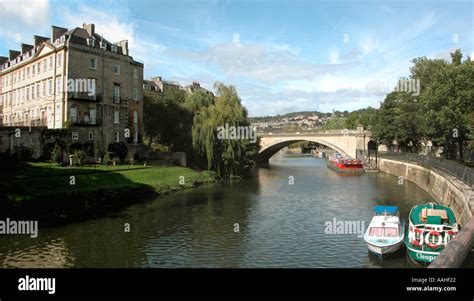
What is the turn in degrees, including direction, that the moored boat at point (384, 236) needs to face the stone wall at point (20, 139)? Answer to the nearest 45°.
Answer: approximately 90° to its right

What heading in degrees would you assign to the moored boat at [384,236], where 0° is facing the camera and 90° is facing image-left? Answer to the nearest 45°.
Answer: approximately 0°

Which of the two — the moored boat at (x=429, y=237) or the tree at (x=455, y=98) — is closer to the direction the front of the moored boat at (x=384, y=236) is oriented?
the moored boat

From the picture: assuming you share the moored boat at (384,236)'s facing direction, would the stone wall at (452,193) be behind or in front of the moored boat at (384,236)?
behind

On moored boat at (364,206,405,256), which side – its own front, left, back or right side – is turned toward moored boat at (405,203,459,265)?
left
